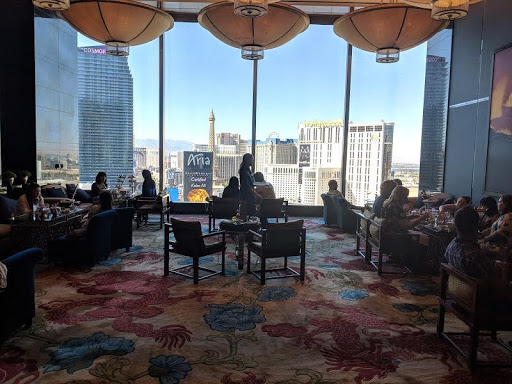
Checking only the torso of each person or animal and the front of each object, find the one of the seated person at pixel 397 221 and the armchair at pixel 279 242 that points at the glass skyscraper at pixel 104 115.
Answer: the armchair

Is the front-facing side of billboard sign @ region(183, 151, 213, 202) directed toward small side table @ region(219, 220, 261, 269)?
yes

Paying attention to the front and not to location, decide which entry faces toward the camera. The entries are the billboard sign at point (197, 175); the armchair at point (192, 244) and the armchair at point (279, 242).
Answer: the billboard sign

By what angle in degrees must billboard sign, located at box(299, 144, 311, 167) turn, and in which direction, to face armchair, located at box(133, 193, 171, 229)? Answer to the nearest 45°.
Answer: approximately 45° to its right

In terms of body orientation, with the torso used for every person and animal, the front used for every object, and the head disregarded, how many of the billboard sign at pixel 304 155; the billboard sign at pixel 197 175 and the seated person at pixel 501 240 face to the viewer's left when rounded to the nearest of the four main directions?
1

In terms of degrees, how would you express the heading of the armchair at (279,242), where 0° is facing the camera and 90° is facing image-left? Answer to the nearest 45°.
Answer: approximately 135°

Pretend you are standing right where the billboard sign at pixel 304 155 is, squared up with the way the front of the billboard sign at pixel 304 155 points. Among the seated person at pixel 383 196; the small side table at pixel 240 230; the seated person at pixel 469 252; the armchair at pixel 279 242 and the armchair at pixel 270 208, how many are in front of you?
5

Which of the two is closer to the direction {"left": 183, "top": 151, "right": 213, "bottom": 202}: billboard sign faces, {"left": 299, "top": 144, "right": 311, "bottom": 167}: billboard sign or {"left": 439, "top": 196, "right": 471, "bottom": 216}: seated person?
the seated person

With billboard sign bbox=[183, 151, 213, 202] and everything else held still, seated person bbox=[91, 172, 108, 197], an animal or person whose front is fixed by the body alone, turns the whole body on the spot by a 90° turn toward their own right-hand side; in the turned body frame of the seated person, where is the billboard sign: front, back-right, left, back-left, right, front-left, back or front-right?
back

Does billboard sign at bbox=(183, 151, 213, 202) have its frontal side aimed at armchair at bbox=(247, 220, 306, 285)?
yes

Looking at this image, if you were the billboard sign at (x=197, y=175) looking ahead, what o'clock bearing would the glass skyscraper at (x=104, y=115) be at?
The glass skyscraper is roughly at 3 o'clock from the billboard sign.

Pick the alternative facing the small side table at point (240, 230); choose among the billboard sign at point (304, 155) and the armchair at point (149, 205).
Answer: the billboard sign
